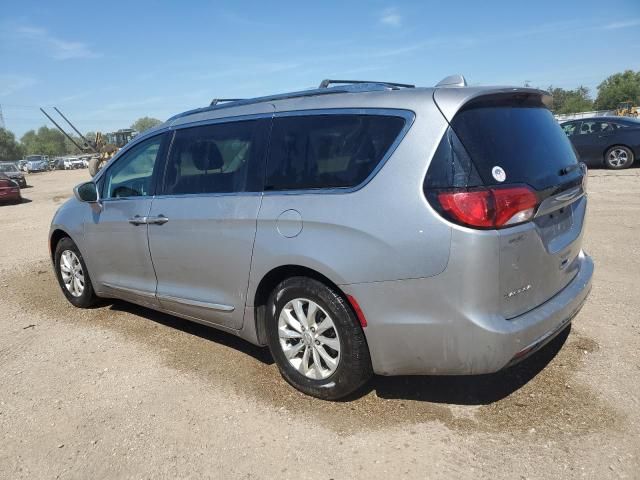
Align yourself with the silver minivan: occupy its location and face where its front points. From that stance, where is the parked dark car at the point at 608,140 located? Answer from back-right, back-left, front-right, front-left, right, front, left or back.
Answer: right

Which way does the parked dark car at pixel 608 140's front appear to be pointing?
to the viewer's left

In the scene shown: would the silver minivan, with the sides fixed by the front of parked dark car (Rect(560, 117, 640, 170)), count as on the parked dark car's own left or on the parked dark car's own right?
on the parked dark car's own left

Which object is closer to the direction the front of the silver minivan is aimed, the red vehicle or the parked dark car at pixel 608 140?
the red vehicle

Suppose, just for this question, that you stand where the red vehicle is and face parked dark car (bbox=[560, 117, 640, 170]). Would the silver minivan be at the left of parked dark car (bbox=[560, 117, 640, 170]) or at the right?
right

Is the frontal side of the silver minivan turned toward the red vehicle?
yes

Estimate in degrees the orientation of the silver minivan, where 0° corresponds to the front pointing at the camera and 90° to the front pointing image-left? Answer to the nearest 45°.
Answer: approximately 135°
